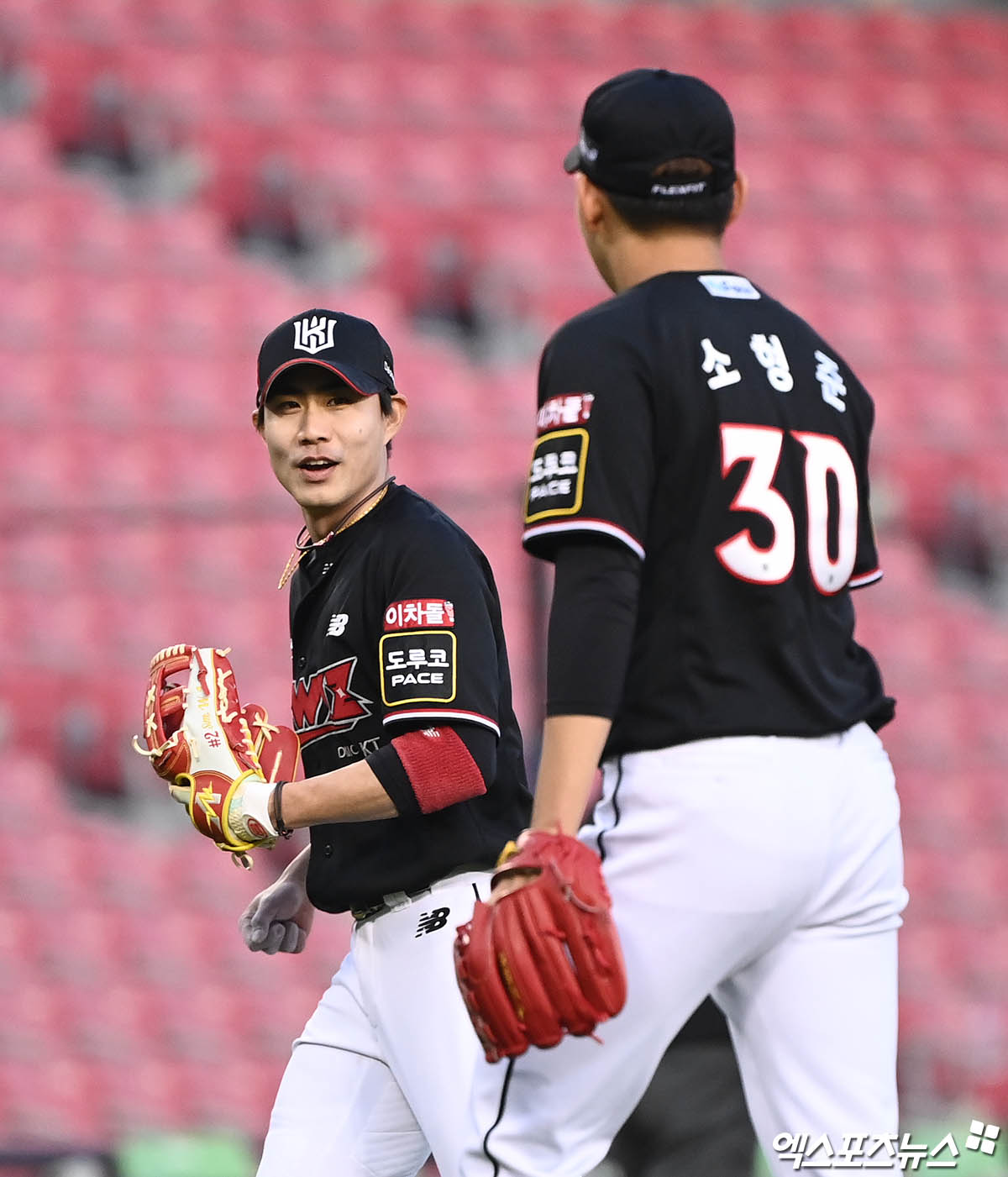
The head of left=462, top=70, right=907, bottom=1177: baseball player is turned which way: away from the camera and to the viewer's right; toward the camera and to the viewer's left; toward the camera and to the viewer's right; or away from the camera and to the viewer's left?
away from the camera and to the viewer's left

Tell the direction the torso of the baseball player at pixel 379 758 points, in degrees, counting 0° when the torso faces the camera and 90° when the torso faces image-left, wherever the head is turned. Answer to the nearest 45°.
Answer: approximately 45°

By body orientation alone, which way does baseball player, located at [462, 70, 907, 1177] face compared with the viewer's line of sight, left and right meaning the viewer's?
facing away from the viewer and to the left of the viewer

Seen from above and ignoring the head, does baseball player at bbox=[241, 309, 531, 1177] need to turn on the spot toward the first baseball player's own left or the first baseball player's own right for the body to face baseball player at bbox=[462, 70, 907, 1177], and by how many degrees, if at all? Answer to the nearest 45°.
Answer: approximately 90° to the first baseball player's own left
